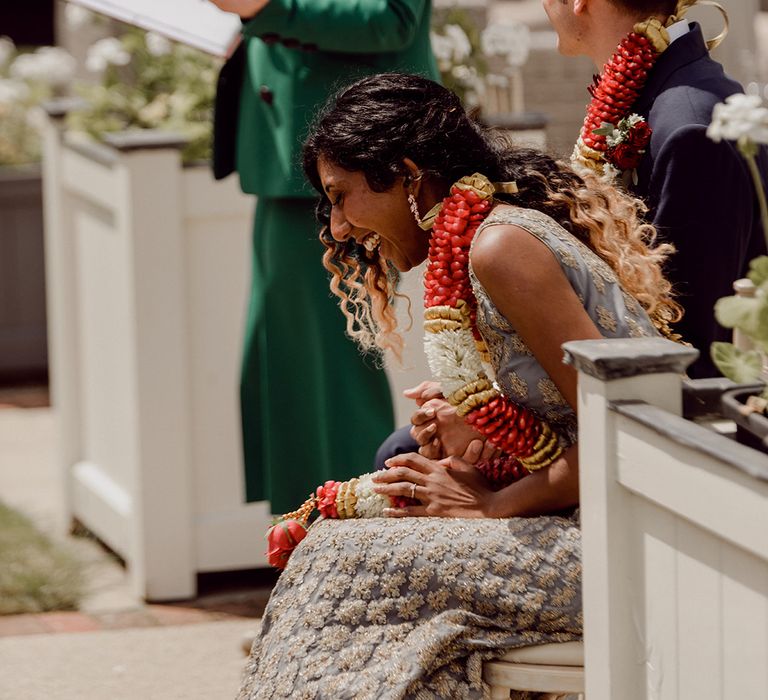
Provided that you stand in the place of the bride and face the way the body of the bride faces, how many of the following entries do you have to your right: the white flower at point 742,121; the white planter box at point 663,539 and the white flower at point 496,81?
1

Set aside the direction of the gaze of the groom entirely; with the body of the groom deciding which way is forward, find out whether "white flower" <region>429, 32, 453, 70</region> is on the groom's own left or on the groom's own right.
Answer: on the groom's own right

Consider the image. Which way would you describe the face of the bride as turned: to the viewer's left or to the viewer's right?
to the viewer's left

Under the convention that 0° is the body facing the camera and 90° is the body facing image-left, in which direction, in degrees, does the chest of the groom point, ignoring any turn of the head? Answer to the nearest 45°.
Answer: approximately 90°

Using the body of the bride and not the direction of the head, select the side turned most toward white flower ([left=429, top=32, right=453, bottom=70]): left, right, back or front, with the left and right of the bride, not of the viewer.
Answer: right

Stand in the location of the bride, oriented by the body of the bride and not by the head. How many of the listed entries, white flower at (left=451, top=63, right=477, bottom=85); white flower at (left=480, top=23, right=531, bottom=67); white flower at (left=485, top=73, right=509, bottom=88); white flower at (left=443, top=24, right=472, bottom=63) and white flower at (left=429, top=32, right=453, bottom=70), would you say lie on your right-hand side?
5

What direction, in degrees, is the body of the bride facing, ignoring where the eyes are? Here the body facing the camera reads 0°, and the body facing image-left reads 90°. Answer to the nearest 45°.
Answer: approximately 90°

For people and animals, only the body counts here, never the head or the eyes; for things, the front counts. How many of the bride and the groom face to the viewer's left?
2

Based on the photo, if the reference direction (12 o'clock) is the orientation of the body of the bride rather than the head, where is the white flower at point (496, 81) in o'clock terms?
The white flower is roughly at 3 o'clock from the bride.

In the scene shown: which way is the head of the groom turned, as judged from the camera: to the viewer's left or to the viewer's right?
to the viewer's left

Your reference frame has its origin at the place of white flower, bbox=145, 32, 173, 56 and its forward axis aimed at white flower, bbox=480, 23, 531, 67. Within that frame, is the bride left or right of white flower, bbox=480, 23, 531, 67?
right
